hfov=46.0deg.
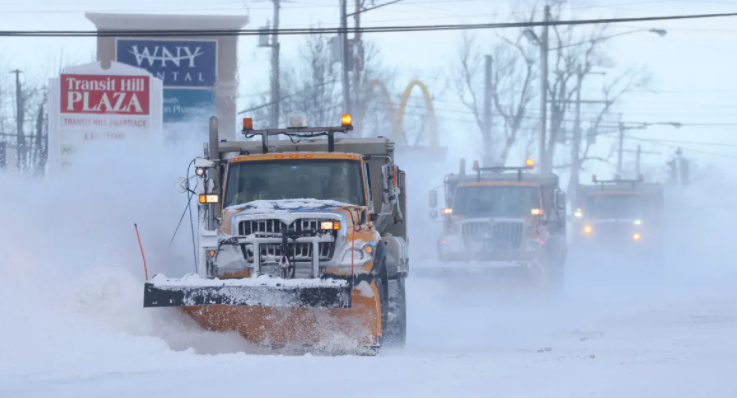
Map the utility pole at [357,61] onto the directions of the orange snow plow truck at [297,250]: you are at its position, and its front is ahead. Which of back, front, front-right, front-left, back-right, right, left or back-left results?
back

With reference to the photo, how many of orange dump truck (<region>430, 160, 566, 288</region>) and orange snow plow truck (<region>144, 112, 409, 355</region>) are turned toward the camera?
2

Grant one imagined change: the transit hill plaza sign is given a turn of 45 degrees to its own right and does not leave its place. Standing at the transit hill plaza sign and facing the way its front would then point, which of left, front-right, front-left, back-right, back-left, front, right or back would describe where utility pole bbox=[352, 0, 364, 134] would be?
back-left

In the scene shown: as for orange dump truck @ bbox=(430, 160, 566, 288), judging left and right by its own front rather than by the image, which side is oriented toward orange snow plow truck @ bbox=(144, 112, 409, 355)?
front

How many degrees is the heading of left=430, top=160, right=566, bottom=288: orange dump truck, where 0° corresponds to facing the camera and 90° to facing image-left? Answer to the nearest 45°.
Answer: approximately 0°

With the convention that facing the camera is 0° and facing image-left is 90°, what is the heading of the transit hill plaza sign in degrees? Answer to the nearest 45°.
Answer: approximately 0°

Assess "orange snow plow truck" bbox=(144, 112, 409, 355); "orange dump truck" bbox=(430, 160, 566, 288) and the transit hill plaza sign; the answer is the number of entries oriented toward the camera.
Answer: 3

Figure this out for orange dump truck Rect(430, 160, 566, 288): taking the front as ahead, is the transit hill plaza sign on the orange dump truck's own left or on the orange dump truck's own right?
on the orange dump truck's own right
